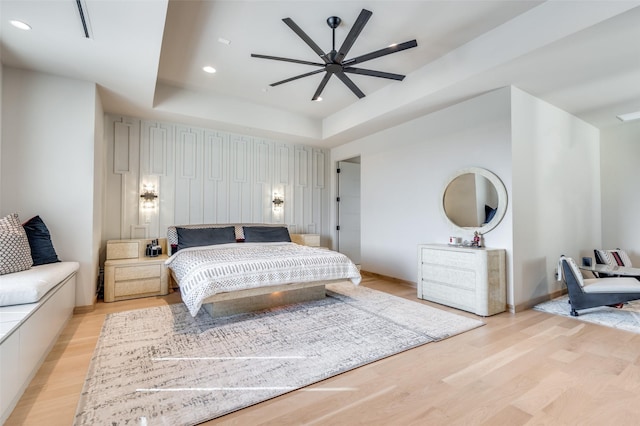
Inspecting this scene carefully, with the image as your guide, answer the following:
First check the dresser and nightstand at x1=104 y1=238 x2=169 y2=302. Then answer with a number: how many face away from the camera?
0

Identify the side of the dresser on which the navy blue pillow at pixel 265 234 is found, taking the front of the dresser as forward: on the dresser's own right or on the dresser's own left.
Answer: on the dresser's own right

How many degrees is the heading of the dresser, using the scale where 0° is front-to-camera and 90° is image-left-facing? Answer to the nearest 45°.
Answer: approximately 45°

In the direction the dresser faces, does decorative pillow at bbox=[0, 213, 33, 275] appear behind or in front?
in front

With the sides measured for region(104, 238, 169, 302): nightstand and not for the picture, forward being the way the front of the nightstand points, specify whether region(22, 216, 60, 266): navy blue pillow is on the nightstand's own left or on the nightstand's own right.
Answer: on the nightstand's own right

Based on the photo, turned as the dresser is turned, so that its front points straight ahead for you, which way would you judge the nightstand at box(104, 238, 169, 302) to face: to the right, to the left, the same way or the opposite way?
to the left

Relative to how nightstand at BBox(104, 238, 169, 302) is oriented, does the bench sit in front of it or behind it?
in front

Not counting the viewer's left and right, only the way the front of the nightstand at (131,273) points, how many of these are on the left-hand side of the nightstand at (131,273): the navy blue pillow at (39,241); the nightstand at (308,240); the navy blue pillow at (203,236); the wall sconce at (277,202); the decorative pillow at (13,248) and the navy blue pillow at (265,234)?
4

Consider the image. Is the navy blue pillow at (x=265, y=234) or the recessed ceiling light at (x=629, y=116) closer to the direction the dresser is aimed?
the navy blue pillow
